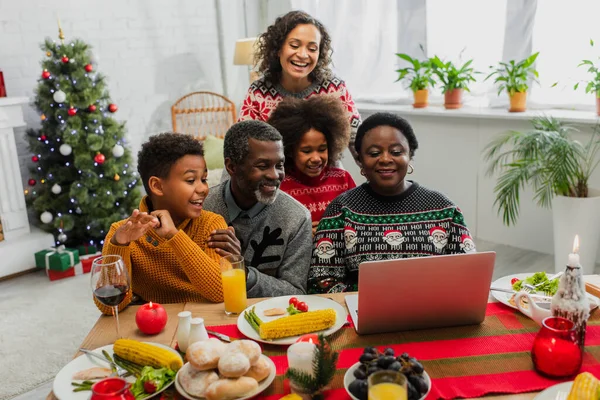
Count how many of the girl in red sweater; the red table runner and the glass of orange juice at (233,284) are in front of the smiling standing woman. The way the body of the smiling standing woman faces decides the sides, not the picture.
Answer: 3

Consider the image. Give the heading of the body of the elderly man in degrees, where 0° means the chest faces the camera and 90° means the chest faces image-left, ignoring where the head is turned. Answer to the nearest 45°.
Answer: approximately 315°

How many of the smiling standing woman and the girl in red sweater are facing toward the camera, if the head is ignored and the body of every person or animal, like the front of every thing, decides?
2

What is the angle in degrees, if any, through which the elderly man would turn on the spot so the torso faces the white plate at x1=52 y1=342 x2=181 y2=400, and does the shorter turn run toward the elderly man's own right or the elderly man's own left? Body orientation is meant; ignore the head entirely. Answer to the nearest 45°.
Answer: approximately 90° to the elderly man's own right

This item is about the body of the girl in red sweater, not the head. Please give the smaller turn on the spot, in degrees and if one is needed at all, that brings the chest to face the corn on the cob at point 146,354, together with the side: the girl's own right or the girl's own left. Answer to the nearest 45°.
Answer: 0° — they already face it
